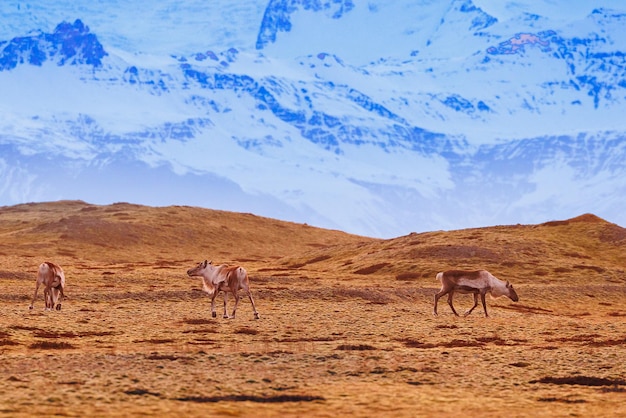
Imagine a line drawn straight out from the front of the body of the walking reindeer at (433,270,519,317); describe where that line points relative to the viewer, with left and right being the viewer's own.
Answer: facing to the right of the viewer

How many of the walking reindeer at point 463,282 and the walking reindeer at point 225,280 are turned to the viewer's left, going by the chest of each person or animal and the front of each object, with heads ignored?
1

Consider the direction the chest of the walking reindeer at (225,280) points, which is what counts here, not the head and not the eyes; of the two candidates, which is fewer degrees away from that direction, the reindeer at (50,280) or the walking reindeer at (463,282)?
the reindeer

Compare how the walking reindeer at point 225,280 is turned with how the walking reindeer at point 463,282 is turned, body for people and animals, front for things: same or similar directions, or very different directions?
very different directions

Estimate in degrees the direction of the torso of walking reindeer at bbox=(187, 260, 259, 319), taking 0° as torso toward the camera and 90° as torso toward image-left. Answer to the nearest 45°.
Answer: approximately 90°

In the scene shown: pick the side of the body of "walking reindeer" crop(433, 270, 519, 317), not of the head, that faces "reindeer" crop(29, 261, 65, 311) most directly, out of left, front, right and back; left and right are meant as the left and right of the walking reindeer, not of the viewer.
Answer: back

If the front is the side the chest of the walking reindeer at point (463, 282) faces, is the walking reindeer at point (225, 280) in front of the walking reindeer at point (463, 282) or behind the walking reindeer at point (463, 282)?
behind

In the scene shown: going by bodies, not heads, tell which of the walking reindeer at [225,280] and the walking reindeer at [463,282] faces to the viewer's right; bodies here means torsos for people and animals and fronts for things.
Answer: the walking reindeer at [463,282]
